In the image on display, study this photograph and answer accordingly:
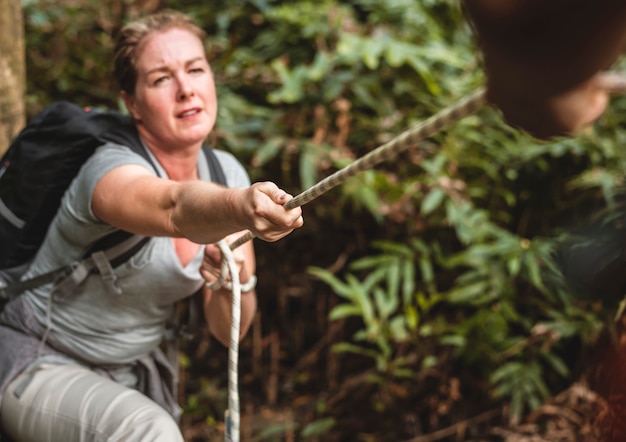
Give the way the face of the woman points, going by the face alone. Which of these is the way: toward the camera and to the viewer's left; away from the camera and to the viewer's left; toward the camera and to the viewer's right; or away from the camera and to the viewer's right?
toward the camera and to the viewer's right

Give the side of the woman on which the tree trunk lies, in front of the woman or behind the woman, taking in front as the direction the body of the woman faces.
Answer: behind

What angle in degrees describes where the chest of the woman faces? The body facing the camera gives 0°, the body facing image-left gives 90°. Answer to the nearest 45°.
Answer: approximately 315°
